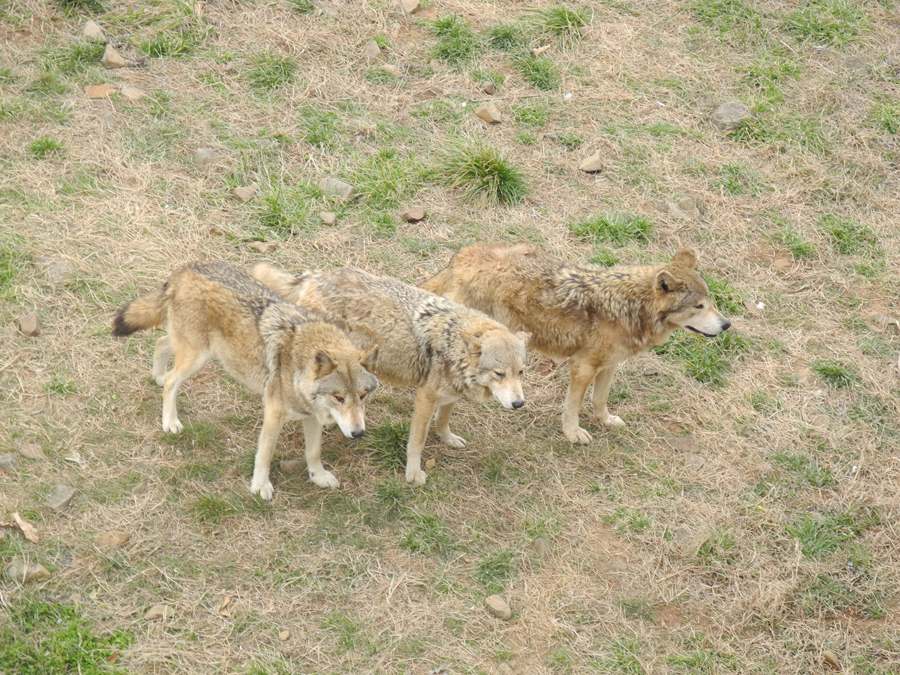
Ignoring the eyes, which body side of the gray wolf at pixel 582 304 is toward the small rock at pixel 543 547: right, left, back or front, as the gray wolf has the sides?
right

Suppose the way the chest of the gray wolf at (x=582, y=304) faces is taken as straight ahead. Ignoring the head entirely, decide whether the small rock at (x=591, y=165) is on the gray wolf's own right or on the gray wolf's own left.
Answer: on the gray wolf's own left

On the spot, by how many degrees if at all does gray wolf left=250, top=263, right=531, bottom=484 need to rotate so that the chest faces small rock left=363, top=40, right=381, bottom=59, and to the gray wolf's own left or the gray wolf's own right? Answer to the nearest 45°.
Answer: approximately 135° to the gray wolf's own left

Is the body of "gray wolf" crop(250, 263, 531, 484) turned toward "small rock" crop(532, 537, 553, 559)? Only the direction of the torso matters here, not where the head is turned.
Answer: yes

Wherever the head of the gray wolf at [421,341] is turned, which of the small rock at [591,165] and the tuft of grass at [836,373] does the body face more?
the tuft of grass

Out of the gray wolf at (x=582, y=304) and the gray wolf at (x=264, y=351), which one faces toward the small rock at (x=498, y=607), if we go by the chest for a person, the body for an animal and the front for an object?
the gray wolf at (x=264, y=351)

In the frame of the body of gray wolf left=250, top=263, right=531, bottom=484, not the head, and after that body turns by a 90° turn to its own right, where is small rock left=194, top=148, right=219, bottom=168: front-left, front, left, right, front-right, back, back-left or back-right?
right

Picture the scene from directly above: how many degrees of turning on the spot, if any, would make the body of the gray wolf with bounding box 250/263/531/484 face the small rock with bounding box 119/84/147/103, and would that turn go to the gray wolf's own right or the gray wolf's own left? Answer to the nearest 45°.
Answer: approximately 180°

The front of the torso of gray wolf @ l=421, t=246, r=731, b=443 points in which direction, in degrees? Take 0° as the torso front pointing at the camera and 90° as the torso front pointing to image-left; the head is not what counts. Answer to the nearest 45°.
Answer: approximately 270°

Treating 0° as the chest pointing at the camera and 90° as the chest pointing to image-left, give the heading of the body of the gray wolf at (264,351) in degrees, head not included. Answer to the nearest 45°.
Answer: approximately 315°

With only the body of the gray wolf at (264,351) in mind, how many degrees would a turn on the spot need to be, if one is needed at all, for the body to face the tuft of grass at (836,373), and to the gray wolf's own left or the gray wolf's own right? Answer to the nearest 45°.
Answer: approximately 45° to the gray wolf's own left

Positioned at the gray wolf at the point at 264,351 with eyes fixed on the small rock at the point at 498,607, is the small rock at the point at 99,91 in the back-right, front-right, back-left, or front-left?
back-left

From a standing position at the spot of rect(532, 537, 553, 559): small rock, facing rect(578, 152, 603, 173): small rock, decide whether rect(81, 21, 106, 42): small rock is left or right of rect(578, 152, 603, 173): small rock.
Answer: left

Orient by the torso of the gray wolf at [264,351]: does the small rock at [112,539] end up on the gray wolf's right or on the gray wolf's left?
on the gray wolf's right
